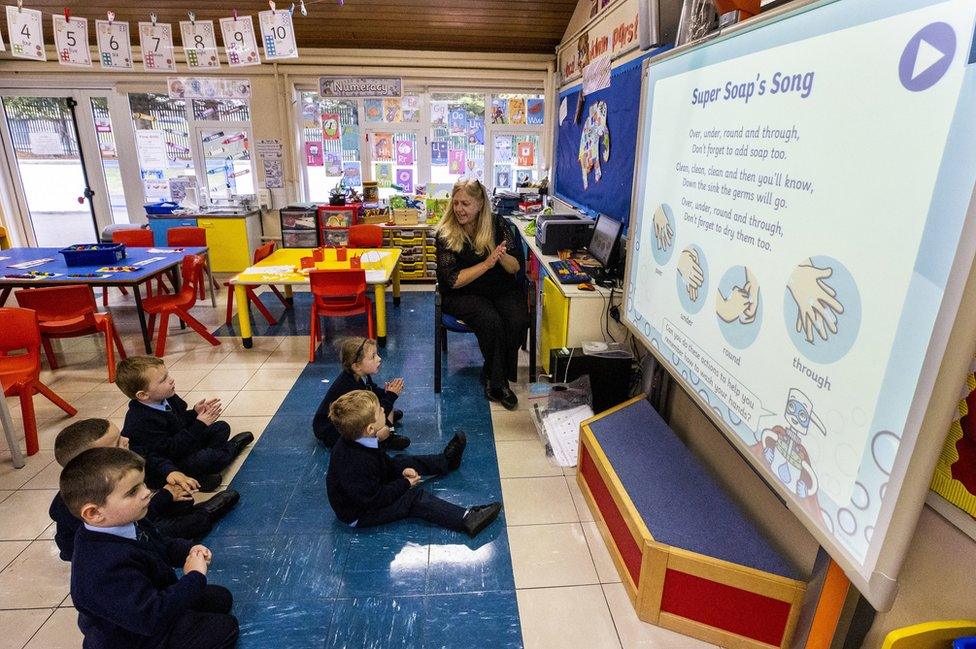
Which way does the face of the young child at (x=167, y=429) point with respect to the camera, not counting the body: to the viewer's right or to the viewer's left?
to the viewer's right

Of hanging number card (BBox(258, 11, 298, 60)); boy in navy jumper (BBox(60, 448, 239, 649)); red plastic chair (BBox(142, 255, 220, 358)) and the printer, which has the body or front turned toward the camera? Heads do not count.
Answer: the hanging number card

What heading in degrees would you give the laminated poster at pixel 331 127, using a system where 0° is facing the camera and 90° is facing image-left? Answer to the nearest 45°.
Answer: approximately 0°

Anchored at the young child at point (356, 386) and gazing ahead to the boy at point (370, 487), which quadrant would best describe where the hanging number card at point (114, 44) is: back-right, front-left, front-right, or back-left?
back-right

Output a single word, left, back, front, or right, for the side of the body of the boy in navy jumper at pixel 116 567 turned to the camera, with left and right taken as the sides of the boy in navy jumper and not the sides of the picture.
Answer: right

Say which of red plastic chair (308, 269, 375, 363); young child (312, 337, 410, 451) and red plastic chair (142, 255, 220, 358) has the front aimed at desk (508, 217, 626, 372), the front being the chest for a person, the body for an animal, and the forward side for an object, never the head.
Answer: the young child

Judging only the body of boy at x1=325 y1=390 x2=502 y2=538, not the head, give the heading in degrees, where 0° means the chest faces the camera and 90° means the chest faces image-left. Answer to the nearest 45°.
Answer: approximately 270°

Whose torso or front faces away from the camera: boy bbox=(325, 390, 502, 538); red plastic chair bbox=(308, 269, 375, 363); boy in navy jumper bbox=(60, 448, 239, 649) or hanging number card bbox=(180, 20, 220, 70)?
the red plastic chair

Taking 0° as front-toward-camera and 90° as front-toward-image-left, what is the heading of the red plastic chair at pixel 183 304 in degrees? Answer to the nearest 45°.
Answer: approximately 90°

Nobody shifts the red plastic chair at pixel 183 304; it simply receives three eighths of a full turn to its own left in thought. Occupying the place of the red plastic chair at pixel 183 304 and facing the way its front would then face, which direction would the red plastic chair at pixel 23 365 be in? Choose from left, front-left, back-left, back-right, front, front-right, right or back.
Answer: right

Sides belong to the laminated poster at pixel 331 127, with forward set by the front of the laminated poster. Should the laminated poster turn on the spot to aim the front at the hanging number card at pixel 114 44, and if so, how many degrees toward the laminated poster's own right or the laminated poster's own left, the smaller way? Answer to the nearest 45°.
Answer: approximately 45° to the laminated poster's own right

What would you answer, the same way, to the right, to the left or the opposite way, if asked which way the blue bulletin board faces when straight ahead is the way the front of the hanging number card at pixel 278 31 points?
to the right

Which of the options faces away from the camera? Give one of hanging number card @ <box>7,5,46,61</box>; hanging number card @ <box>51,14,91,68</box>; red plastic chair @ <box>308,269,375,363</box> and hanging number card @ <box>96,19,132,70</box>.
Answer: the red plastic chair

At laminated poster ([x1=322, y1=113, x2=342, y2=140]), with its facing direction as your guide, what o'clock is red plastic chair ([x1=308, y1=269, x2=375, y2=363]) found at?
The red plastic chair is roughly at 12 o'clock from the laminated poster.

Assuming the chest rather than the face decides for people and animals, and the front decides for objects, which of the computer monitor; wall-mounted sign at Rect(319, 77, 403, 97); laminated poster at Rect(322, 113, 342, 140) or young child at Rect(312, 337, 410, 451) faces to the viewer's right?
the young child

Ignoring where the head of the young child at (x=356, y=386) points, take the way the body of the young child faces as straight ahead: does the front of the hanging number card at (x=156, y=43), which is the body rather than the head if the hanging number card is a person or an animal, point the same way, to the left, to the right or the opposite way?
to the right

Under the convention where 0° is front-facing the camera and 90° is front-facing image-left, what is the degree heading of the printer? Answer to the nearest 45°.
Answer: approximately 90°

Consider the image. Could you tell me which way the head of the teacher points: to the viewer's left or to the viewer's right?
to the viewer's left
